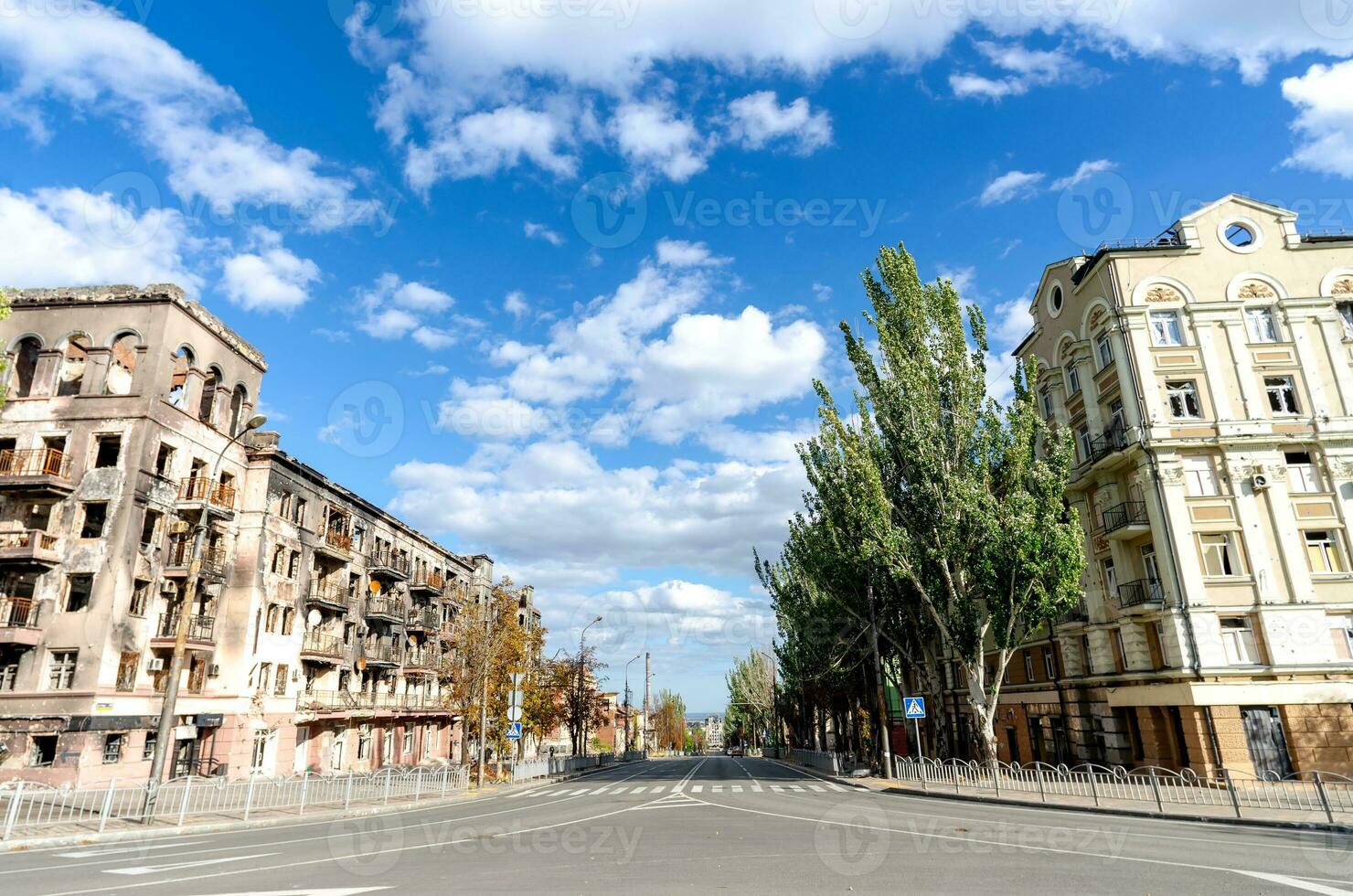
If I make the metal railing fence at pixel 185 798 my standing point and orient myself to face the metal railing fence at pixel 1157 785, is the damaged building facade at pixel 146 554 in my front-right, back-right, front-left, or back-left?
back-left

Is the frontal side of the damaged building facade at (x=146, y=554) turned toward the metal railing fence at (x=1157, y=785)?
yes

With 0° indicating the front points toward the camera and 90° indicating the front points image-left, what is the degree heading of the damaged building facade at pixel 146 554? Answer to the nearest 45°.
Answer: approximately 315°

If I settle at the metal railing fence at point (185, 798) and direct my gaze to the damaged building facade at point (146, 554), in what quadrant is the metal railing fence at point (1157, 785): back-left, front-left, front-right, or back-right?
back-right

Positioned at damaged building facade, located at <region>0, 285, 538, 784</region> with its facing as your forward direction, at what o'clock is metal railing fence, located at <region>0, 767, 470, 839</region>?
The metal railing fence is roughly at 1 o'clock from the damaged building facade.
